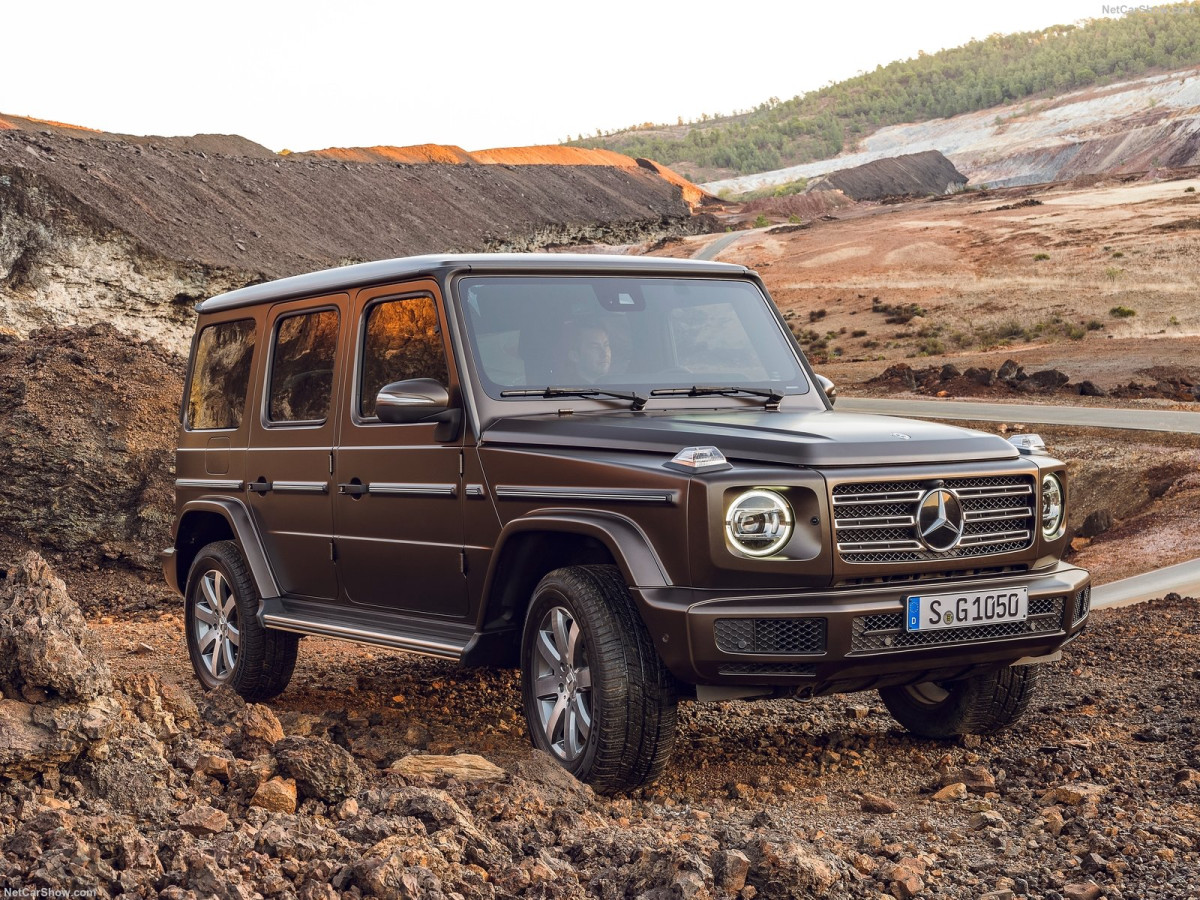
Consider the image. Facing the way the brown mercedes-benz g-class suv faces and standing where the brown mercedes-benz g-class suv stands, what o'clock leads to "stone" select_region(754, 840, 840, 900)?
The stone is roughly at 1 o'clock from the brown mercedes-benz g-class suv.

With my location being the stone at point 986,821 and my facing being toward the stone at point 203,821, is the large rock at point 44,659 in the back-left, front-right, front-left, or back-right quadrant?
front-right

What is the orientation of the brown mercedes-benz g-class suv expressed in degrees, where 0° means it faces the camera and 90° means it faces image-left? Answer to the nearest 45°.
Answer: approximately 315°

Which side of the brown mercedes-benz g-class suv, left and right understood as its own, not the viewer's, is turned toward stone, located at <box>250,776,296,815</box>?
right

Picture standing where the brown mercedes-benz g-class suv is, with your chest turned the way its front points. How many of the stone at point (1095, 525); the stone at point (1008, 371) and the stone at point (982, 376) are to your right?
0

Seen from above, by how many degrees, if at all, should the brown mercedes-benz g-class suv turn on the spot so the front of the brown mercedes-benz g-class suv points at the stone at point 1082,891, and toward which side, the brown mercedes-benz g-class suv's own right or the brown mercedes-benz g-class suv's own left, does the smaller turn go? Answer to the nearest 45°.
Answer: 0° — it already faces it
